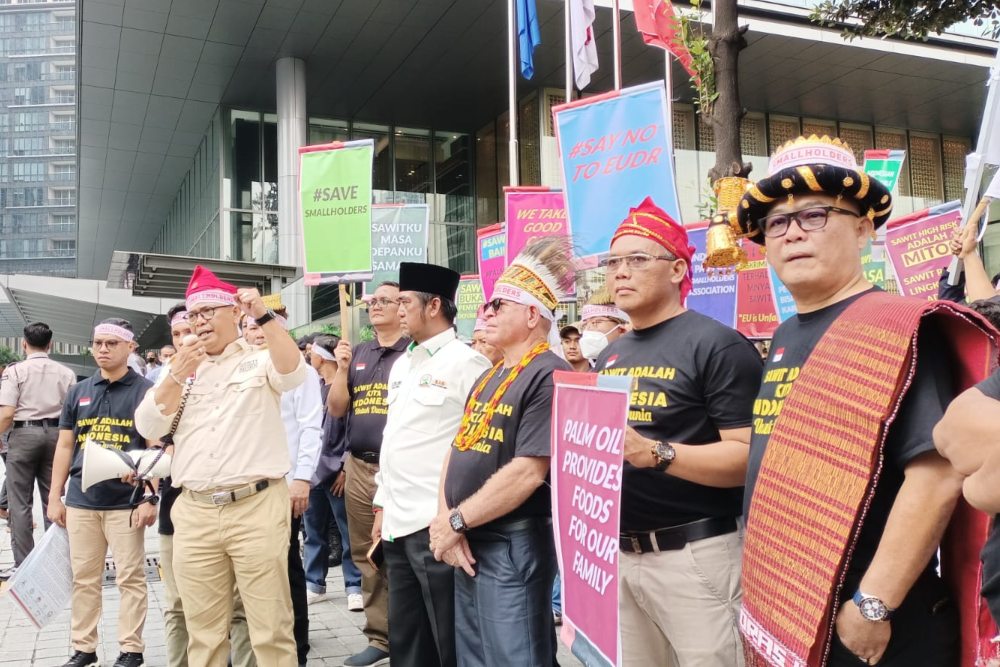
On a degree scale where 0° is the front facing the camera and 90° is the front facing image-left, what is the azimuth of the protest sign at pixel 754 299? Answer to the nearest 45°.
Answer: approximately 0°

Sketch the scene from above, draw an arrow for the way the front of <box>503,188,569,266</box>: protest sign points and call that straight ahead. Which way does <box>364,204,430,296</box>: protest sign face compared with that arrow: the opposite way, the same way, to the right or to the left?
the same way

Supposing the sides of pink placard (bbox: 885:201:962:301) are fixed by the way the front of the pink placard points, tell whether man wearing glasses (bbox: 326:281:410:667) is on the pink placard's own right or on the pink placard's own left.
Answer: on the pink placard's own right

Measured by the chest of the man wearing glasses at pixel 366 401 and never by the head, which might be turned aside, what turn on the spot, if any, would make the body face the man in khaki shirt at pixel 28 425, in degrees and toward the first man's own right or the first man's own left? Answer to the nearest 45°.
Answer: approximately 90° to the first man's own right

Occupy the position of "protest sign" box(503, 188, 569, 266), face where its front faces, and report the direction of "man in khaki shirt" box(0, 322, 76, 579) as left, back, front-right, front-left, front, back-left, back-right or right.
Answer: right

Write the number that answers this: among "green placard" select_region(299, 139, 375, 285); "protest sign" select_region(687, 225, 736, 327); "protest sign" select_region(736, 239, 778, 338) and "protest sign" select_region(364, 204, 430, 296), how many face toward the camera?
4

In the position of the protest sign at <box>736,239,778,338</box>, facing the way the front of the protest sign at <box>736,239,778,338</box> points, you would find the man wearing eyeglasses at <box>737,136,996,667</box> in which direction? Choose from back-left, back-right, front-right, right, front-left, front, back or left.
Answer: front

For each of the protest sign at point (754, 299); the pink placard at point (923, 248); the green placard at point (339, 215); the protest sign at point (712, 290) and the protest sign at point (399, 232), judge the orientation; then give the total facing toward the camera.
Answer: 5

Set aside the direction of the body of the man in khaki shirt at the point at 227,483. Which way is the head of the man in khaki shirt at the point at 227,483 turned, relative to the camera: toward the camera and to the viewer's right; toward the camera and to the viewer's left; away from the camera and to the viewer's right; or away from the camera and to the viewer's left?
toward the camera and to the viewer's left

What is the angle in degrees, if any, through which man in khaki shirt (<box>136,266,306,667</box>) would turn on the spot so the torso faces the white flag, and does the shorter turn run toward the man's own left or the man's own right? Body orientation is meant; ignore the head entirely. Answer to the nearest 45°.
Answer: approximately 180°

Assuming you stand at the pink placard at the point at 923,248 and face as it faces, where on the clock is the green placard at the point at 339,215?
The green placard is roughly at 2 o'clock from the pink placard.

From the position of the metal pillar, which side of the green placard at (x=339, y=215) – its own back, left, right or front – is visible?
back

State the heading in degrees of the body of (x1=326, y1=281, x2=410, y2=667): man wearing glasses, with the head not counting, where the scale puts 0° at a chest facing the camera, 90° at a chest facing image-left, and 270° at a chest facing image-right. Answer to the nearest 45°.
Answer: approximately 45°

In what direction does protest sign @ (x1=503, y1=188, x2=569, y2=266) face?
toward the camera
